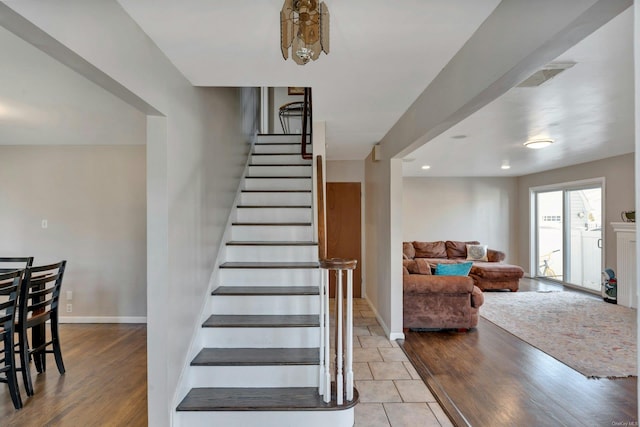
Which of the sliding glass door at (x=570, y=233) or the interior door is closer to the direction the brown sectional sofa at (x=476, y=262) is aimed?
the sliding glass door

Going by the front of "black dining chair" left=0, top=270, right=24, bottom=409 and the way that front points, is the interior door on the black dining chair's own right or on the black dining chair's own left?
on the black dining chair's own right

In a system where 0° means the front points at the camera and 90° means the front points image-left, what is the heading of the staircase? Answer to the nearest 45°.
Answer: approximately 0°

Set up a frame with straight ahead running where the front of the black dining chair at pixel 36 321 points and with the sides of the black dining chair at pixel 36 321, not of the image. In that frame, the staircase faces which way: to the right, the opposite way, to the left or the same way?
to the left

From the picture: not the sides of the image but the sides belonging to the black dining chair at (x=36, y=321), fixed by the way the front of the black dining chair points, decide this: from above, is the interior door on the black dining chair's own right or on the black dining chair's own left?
on the black dining chair's own right

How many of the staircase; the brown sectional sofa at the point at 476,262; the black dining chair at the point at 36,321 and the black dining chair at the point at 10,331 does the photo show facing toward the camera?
2

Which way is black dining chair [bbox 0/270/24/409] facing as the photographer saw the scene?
facing away from the viewer and to the left of the viewer

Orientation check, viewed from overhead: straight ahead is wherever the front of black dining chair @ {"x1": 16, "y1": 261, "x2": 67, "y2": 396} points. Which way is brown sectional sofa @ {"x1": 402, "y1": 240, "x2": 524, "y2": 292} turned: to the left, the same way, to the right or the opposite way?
to the left

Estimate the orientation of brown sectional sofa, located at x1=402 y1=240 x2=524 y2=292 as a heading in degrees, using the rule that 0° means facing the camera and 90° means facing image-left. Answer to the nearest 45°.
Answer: approximately 0°

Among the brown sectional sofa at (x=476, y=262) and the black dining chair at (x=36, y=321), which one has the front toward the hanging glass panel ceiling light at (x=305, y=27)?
the brown sectional sofa

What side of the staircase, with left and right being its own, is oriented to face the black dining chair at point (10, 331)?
right

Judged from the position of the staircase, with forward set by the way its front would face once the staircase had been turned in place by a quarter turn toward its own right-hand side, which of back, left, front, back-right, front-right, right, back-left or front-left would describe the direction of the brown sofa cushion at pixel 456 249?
back-right

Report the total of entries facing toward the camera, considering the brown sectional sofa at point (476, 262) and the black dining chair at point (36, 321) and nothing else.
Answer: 1

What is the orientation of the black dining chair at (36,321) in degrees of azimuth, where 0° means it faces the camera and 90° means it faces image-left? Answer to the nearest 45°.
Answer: approximately 135°
